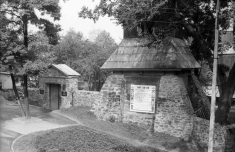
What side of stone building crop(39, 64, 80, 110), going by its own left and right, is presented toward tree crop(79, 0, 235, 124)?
left

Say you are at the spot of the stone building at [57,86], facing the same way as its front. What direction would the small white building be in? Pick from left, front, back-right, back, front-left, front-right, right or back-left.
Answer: right

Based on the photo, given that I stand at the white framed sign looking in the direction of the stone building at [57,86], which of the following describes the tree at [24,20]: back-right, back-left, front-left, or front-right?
front-left

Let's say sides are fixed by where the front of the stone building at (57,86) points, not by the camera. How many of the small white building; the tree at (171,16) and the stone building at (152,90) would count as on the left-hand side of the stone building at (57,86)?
2

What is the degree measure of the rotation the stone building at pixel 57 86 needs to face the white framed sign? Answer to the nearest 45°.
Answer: approximately 90° to its left

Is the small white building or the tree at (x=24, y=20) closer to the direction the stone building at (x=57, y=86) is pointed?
the tree

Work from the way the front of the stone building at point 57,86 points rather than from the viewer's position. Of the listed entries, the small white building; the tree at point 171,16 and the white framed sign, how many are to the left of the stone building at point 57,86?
2

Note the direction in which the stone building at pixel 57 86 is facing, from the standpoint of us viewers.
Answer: facing the viewer and to the left of the viewer

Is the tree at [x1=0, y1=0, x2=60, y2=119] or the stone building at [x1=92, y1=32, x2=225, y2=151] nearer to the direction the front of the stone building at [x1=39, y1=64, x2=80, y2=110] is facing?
the tree

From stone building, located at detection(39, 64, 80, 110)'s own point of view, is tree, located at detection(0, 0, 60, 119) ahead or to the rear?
ahead
